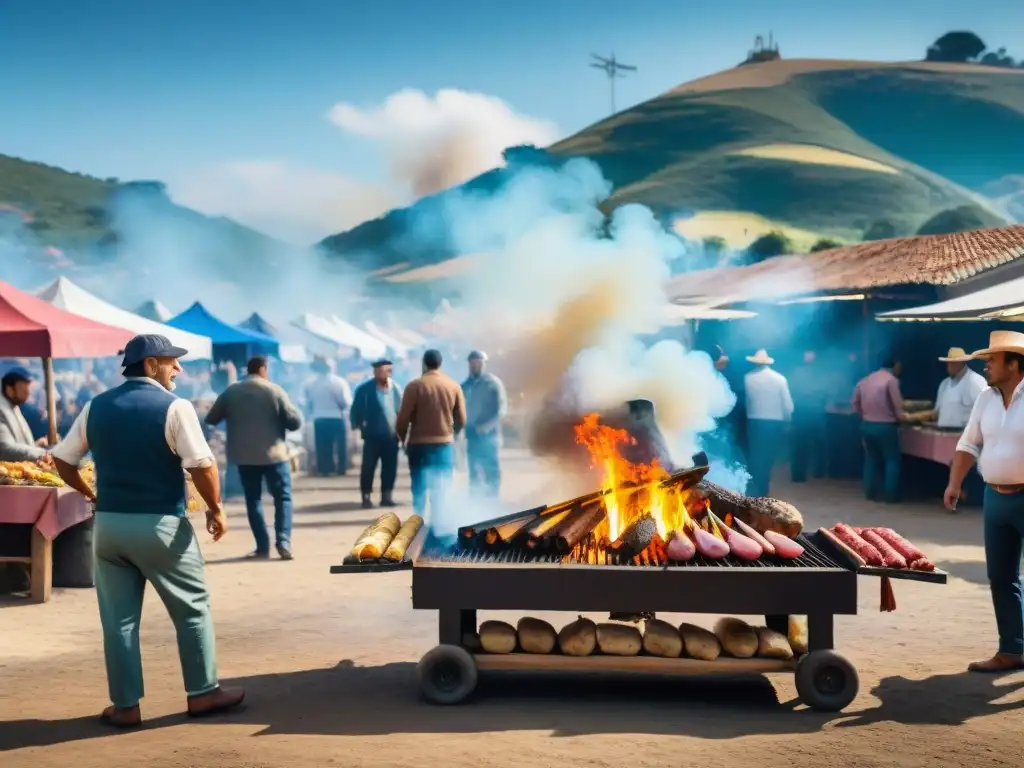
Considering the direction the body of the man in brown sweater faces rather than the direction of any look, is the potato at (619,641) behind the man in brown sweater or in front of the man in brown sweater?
behind

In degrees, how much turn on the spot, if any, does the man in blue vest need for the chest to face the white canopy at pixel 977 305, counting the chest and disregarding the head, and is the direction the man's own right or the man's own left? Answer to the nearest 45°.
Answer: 0° — they already face it

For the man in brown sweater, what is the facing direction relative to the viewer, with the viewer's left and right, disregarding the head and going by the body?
facing away from the viewer

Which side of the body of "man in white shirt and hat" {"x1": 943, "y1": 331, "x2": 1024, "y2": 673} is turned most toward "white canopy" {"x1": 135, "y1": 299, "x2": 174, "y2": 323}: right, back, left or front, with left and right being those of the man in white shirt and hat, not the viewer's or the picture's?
right

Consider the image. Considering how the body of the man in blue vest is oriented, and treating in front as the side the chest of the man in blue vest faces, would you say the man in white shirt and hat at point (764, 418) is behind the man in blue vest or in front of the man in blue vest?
in front

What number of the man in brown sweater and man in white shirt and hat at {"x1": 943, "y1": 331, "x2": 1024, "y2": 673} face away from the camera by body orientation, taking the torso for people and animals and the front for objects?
1

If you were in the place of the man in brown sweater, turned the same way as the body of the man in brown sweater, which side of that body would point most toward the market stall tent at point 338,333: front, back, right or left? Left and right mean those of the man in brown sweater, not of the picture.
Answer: front

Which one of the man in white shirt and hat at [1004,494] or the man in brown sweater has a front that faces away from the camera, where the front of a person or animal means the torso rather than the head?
the man in brown sweater

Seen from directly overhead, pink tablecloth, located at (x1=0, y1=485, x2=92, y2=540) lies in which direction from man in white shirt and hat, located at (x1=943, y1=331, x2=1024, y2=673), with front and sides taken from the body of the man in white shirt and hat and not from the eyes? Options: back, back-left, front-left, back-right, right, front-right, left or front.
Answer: front-right

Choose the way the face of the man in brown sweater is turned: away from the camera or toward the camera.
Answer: away from the camera

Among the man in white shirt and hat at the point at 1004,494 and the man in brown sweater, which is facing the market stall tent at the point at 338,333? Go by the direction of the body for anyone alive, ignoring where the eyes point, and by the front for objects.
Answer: the man in brown sweater

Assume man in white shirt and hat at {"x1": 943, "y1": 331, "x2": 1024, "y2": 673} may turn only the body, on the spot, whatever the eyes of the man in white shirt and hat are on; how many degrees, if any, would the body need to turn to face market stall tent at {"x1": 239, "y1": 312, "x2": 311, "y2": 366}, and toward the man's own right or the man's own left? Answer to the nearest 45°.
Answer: approximately 90° to the man's own right

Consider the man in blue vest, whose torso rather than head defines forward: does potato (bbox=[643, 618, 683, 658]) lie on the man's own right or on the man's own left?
on the man's own right

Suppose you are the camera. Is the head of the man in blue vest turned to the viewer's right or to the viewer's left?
to the viewer's right

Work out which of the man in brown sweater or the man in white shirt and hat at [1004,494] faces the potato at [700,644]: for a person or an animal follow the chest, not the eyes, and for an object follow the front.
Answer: the man in white shirt and hat

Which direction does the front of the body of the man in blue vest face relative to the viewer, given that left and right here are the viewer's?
facing away from the viewer and to the right of the viewer
